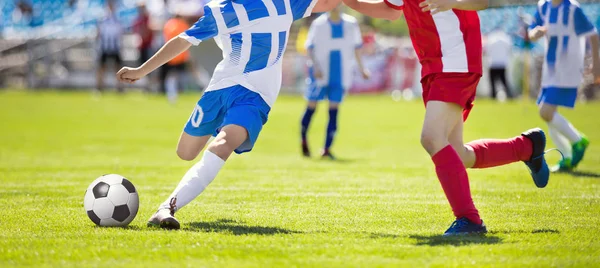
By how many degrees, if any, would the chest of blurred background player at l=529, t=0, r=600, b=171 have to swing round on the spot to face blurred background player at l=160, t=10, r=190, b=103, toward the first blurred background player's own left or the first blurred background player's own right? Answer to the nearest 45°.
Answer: approximately 90° to the first blurred background player's own right

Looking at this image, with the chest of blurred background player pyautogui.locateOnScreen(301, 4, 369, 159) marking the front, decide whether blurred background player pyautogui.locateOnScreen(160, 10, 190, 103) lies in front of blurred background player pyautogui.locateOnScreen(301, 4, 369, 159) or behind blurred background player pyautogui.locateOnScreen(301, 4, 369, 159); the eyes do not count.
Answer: behind

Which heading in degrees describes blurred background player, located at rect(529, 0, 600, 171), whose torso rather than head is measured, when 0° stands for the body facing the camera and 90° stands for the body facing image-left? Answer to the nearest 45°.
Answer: approximately 45°

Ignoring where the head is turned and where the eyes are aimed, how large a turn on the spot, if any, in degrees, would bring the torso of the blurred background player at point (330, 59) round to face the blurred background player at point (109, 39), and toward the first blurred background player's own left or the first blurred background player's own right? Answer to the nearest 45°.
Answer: approximately 135° to the first blurred background player's own right

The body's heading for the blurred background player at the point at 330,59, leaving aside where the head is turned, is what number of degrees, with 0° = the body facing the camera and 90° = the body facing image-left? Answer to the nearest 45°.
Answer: approximately 0°

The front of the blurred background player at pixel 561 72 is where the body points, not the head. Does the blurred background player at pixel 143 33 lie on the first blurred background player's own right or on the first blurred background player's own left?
on the first blurred background player's own right

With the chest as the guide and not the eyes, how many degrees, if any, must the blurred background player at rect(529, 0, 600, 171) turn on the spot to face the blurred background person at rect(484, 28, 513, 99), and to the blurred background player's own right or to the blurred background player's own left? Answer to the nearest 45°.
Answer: approximately 135° to the blurred background player's own right
